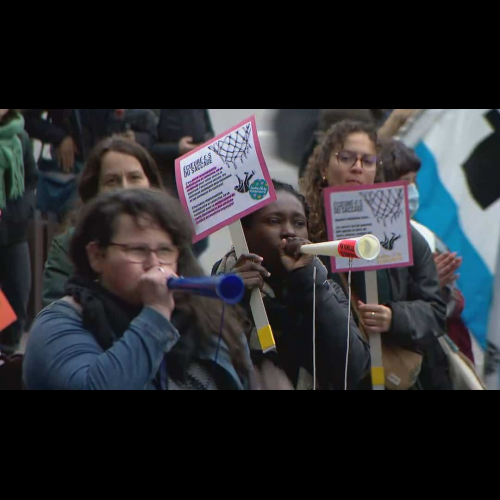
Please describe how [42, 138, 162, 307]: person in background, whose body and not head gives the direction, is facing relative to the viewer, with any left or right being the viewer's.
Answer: facing the viewer

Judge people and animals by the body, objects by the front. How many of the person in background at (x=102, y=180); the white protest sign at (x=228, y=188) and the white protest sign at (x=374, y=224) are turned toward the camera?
3

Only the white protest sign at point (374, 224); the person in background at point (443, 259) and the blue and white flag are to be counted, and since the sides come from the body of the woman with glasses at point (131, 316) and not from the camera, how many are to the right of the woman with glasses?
0

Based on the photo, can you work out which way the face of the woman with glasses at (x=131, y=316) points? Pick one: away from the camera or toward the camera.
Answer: toward the camera

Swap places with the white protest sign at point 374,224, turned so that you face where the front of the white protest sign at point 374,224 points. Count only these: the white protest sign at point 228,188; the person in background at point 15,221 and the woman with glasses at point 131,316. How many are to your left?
0

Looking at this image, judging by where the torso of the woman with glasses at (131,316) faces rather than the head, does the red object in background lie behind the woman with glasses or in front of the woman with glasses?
behind

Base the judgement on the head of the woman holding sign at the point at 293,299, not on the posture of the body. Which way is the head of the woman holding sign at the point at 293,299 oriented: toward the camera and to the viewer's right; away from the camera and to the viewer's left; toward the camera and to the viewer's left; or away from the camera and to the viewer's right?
toward the camera and to the viewer's right

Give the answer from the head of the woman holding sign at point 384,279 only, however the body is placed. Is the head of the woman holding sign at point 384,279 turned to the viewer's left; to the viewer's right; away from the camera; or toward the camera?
toward the camera

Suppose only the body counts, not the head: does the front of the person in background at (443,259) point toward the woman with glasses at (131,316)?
no

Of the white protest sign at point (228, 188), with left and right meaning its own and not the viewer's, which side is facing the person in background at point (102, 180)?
right

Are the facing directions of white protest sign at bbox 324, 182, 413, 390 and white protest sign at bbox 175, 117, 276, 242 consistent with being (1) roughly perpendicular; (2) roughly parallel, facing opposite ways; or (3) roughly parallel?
roughly parallel

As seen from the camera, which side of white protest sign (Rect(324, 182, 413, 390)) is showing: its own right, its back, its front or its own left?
front

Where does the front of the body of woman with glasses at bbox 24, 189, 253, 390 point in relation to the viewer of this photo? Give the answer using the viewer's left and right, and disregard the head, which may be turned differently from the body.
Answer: facing the viewer and to the right of the viewer

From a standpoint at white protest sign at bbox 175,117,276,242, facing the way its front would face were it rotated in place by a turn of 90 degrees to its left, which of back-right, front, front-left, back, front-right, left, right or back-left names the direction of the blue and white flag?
front-left
